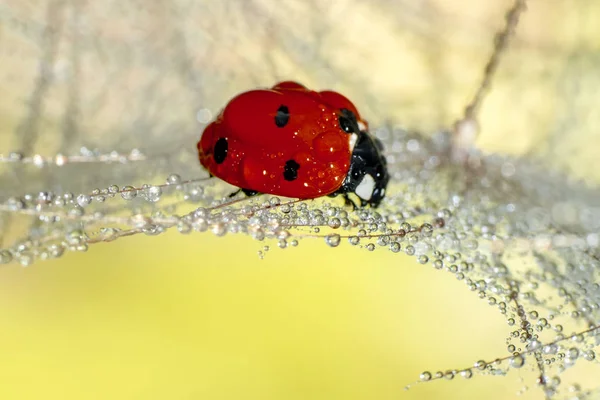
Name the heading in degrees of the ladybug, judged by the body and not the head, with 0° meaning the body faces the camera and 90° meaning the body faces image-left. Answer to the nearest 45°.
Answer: approximately 270°
